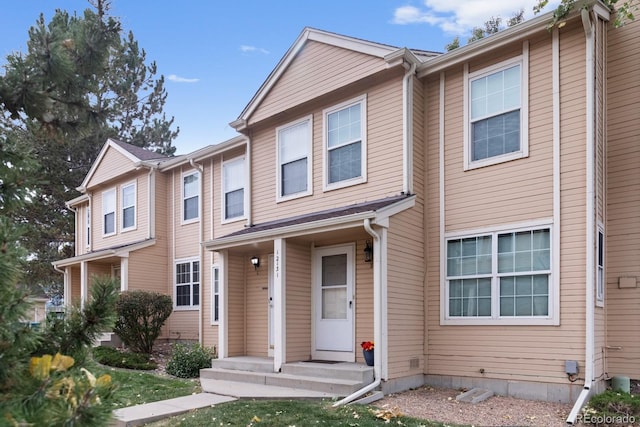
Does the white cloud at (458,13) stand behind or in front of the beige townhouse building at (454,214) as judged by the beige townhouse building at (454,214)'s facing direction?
behind

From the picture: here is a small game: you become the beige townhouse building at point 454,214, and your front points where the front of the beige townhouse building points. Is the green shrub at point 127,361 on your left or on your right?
on your right

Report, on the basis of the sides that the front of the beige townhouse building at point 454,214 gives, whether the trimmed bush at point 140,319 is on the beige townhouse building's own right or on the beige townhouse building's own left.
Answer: on the beige townhouse building's own right

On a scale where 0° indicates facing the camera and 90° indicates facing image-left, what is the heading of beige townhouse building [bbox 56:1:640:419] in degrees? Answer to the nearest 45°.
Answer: approximately 45°
